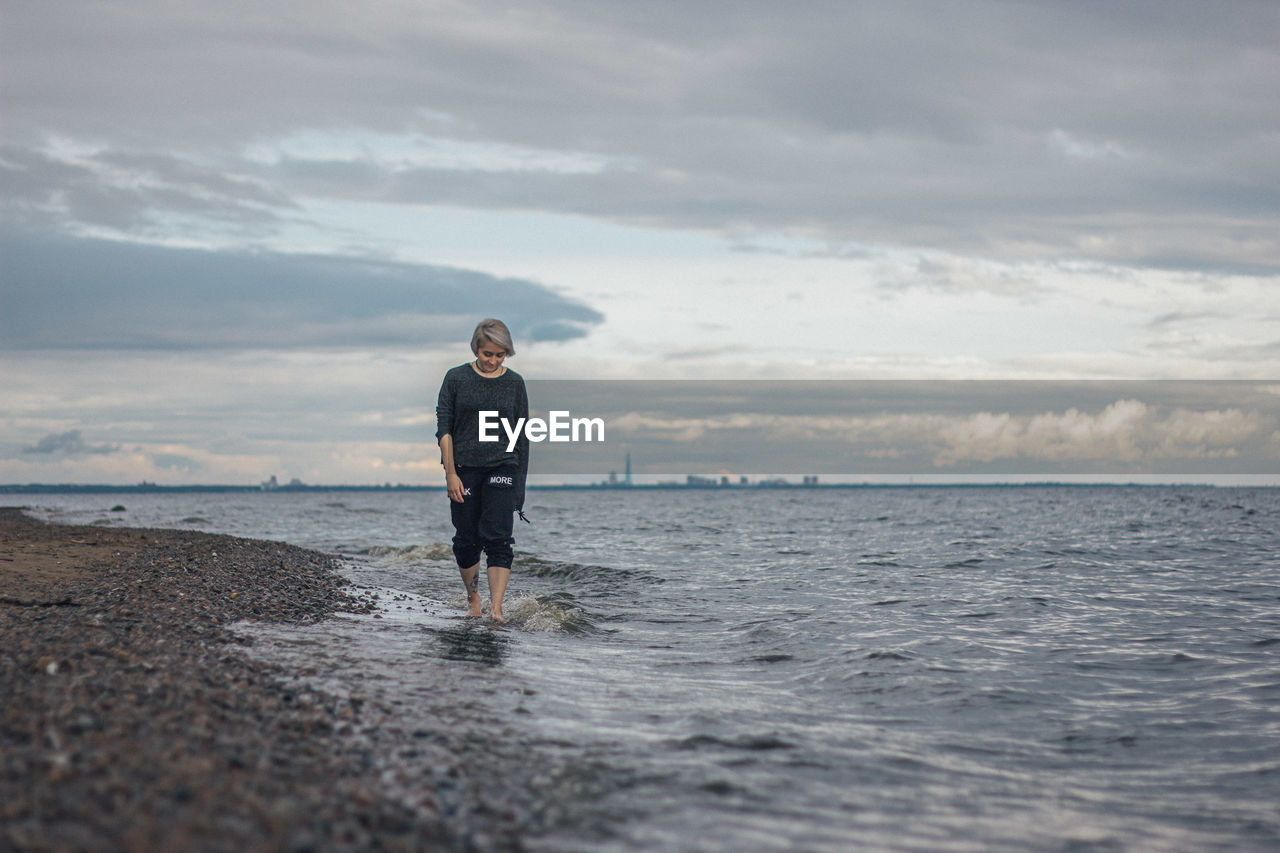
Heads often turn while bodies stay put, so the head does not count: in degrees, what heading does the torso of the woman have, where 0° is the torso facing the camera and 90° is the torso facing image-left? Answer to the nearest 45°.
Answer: approximately 0°
